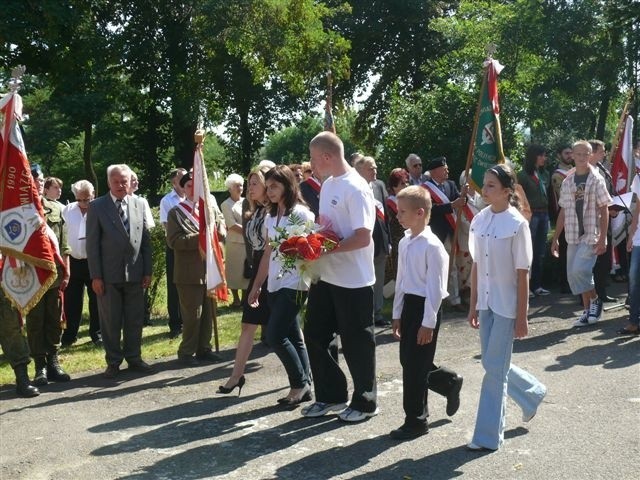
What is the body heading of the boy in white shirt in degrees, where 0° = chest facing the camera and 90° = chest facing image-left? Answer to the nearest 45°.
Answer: approximately 45°

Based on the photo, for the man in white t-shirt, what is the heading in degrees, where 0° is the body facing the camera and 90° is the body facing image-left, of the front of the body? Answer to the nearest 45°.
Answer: approximately 45°

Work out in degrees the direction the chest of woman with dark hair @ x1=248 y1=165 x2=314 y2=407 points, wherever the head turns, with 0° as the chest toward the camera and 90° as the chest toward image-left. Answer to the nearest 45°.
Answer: approximately 45°

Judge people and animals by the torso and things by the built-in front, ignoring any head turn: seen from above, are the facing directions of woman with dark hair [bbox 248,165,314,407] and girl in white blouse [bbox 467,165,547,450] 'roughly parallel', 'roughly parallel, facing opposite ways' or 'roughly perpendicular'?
roughly parallel

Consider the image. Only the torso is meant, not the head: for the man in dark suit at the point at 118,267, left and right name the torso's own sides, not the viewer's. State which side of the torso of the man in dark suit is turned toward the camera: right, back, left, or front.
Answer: front

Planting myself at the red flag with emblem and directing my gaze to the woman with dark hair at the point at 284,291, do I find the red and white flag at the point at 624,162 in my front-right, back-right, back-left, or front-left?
front-left

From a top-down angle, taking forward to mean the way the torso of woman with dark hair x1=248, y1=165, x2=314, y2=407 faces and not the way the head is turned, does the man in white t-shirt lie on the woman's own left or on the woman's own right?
on the woman's own left

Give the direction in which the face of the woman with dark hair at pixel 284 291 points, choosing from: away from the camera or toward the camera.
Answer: toward the camera

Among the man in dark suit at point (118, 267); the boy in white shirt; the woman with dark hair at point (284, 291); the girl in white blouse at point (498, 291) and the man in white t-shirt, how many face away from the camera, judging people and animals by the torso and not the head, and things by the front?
0

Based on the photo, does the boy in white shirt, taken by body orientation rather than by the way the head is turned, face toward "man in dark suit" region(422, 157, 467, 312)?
no

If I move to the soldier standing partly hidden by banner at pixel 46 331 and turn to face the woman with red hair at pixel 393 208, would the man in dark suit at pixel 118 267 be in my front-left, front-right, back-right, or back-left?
front-right

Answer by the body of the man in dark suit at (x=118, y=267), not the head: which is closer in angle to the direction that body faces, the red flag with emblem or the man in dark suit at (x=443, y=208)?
the red flag with emblem

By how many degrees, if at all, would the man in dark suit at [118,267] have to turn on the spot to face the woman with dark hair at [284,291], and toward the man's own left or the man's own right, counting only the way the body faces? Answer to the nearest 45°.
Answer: approximately 45° to the man's own left

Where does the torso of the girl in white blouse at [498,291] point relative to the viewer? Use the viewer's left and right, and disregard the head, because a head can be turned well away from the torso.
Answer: facing the viewer and to the left of the viewer

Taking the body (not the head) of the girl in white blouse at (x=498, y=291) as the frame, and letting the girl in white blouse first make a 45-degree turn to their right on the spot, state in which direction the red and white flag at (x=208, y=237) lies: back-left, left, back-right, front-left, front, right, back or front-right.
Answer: front-right

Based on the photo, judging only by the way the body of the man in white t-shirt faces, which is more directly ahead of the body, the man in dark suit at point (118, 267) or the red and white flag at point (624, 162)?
the man in dark suit

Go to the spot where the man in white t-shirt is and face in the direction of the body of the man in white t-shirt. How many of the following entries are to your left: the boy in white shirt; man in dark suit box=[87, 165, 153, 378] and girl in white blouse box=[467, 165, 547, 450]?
2
